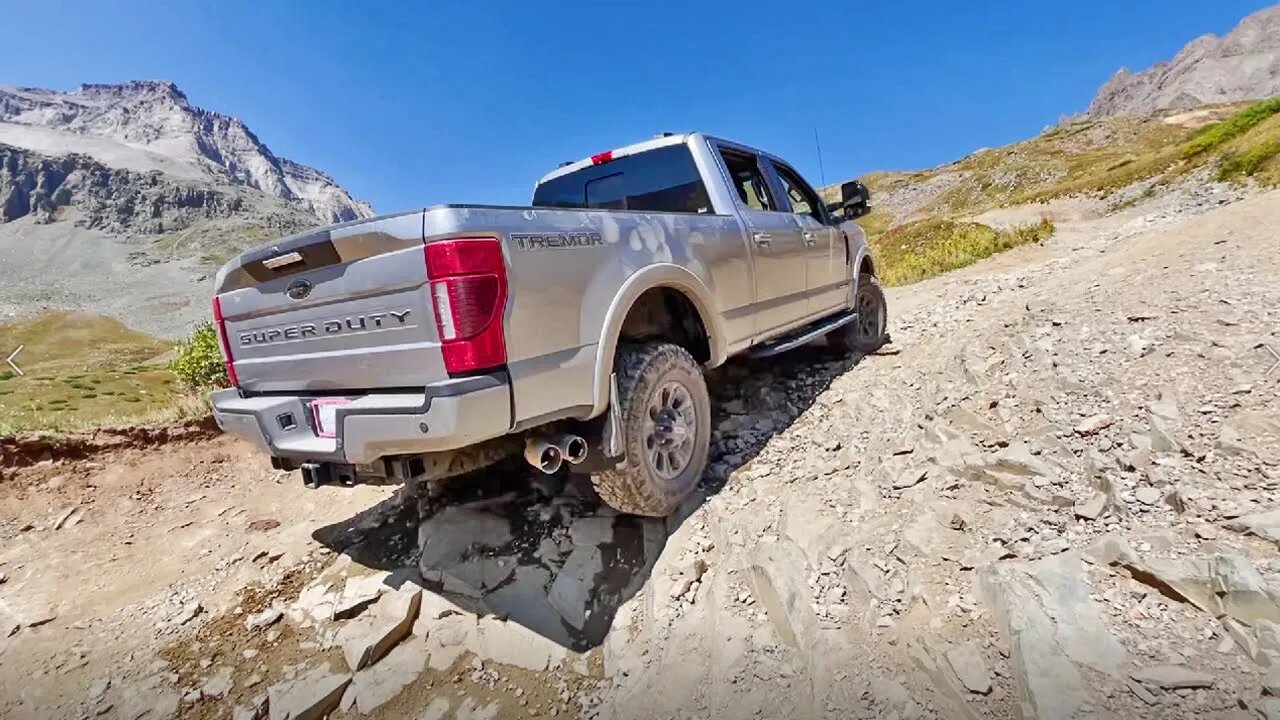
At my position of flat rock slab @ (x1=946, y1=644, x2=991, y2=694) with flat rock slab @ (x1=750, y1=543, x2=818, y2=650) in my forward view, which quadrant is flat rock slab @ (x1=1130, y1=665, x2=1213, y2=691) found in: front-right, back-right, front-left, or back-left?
back-right

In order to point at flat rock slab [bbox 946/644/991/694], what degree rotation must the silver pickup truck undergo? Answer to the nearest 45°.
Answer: approximately 90° to its right

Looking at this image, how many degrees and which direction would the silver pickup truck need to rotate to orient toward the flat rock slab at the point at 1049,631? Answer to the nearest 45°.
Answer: approximately 90° to its right

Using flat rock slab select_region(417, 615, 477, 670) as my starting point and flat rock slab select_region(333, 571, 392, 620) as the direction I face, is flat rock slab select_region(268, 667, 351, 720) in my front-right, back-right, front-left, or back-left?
front-left

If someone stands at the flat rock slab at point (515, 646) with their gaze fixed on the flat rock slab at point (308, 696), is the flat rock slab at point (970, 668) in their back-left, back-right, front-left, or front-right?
back-left

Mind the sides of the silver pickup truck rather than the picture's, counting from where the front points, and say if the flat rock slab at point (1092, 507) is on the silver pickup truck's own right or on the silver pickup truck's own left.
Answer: on the silver pickup truck's own right

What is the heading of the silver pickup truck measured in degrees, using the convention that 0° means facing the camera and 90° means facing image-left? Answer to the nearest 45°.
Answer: approximately 225°

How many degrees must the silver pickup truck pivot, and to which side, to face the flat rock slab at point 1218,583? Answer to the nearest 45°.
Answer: approximately 90° to its right

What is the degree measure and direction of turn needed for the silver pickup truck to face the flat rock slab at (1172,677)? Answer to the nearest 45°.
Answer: approximately 90° to its right
